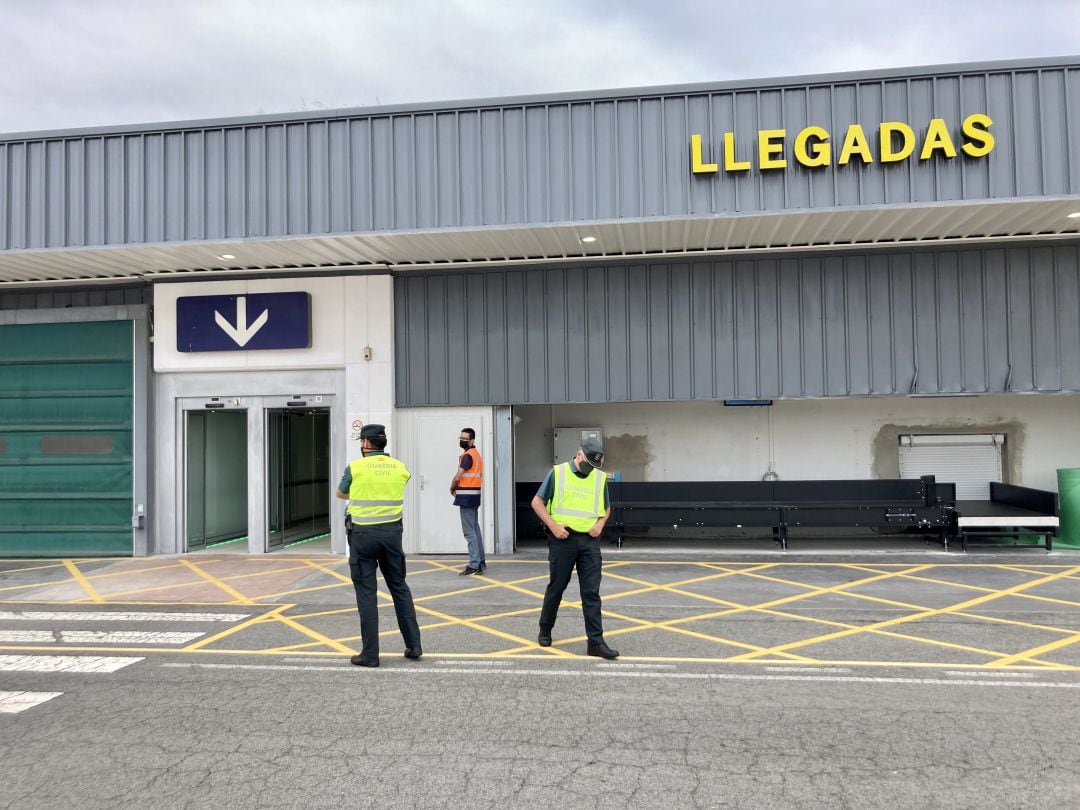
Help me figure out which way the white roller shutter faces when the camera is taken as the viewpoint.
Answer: facing the viewer

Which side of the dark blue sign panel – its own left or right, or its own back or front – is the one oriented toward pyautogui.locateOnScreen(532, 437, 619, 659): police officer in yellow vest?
front

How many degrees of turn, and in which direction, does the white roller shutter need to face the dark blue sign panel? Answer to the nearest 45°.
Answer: approximately 45° to its right

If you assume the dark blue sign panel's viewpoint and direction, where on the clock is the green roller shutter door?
The green roller shutter door is roughly at 4 o'clock from the dark blue sign panel.

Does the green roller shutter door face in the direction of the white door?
no

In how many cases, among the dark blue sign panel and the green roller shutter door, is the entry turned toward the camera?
2

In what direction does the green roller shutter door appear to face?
toward the camera

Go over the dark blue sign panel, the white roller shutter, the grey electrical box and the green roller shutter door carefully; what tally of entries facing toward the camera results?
4

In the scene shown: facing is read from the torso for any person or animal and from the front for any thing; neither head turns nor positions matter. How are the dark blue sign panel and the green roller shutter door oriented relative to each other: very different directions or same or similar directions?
same or similar directions

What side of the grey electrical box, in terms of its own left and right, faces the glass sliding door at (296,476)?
right

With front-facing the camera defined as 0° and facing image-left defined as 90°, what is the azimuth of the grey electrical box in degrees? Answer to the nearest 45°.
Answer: approximately 0°

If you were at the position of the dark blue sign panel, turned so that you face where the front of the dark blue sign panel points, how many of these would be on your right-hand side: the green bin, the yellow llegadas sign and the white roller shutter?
0

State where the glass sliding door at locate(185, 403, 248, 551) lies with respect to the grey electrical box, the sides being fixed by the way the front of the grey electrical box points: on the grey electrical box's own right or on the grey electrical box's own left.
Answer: on the grey electrical box's own right

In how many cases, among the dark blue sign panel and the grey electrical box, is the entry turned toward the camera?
2

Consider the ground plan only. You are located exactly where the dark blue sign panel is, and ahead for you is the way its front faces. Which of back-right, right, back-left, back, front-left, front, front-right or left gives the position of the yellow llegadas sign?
front-left

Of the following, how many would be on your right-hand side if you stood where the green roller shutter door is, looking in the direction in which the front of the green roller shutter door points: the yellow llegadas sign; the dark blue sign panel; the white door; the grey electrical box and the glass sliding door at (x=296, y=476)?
0

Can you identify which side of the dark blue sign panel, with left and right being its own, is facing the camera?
front

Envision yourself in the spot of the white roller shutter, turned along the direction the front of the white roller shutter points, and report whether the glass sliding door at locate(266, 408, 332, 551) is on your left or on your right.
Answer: on your right
